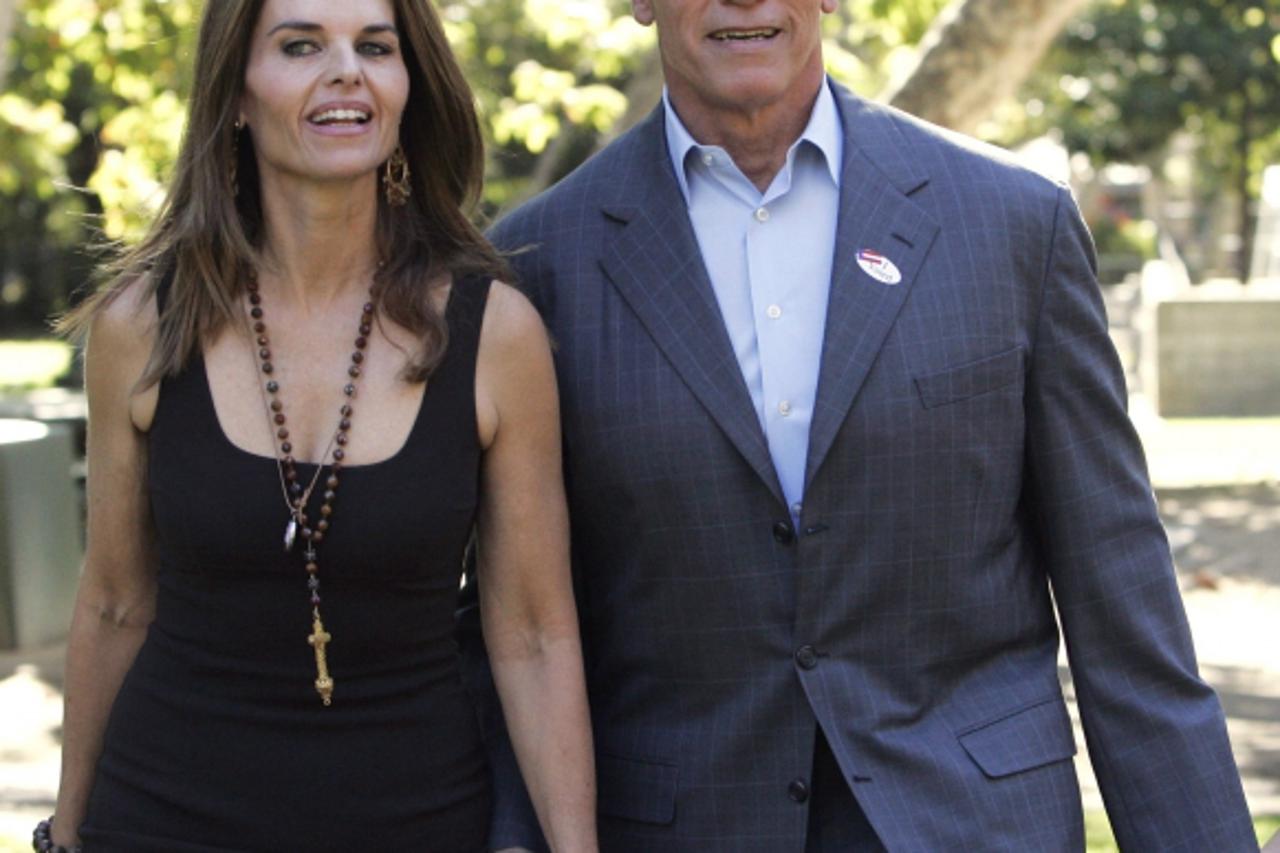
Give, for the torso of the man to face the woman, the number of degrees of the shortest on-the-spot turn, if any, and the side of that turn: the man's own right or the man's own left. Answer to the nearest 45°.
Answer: approximately 90° to the man's own right

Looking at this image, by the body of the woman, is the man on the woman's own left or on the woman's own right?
on the woman's own left

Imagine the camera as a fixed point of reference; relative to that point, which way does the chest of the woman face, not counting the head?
toward the camera

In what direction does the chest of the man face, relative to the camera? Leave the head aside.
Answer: toward the camera

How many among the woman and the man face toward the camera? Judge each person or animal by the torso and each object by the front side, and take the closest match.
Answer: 2
